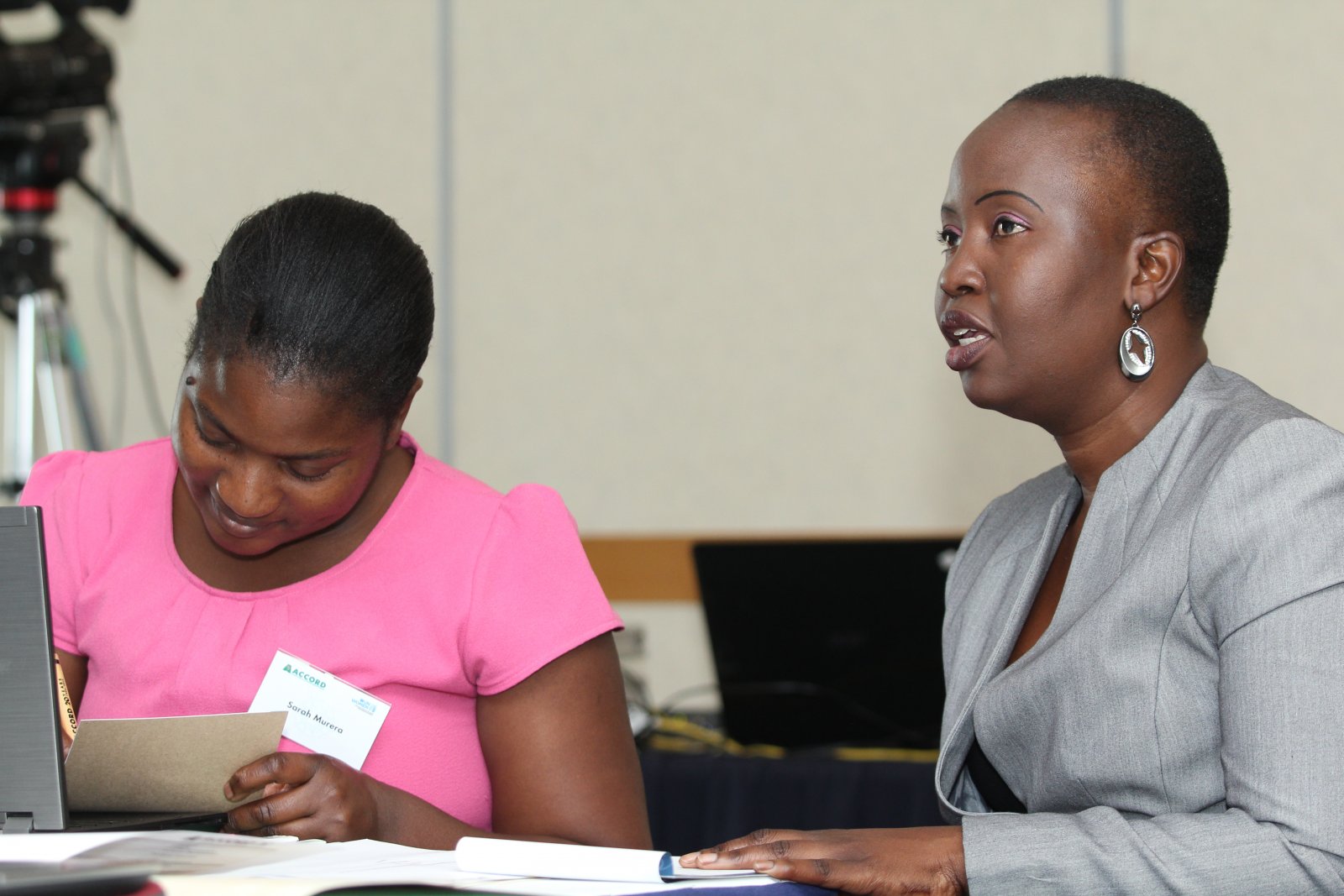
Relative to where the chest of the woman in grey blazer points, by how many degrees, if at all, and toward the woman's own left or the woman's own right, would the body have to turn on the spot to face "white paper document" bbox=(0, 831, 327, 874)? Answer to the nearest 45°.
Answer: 0° — they already face it

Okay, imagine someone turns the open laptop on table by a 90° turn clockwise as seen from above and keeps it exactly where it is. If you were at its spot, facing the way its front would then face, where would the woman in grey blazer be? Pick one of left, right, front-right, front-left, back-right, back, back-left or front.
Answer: front-left

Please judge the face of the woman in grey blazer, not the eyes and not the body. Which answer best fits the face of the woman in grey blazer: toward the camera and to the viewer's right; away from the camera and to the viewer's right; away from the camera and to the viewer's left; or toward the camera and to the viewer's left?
toward the camera and to the viewer's left

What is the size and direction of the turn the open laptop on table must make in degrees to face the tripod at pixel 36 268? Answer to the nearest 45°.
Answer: approximately 45° to its left

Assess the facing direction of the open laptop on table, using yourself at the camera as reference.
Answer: facing away from the viewer and to the right of the viewer

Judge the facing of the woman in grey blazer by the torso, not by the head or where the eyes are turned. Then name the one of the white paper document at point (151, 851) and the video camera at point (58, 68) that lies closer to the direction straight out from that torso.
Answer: the white paper document

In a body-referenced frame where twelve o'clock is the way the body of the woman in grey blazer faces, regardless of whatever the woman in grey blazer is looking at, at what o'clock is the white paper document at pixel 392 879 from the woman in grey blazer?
The white paper document is roughly at 12 o'clock from the woman in grey blazer.

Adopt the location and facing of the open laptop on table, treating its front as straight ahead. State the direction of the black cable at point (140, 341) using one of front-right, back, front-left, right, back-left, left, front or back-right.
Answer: front-left

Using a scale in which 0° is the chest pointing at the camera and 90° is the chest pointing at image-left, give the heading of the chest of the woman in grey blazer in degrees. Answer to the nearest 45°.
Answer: approximately 45°
